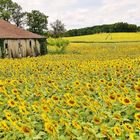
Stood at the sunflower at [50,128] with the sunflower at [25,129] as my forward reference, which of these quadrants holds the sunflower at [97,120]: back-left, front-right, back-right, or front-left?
back-right

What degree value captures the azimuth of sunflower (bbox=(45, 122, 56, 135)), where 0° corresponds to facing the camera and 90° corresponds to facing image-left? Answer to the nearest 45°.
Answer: approximately 45°

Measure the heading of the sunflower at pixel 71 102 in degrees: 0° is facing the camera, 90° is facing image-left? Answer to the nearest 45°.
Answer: approximately 0°

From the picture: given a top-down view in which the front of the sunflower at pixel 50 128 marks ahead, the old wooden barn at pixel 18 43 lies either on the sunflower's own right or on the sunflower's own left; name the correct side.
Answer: on the sunflower's own right

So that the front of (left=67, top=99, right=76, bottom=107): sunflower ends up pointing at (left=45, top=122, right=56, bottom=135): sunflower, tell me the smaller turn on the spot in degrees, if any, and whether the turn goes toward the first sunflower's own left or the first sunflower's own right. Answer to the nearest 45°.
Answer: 0° — it already faces it

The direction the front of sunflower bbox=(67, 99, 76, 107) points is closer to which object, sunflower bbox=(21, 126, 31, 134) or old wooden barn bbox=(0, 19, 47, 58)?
the sunflower

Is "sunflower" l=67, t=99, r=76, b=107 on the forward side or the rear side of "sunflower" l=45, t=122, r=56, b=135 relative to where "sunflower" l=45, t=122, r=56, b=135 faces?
on the rear side
